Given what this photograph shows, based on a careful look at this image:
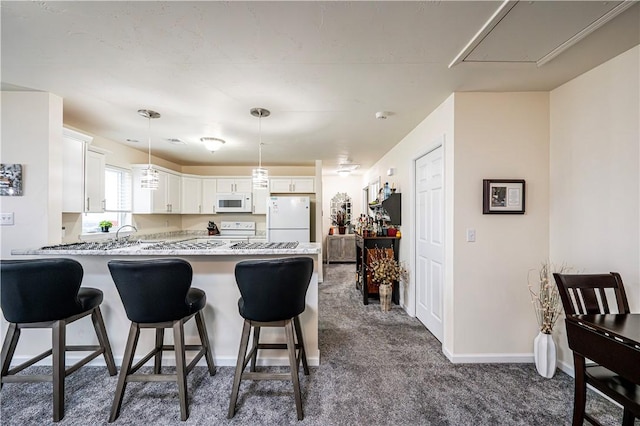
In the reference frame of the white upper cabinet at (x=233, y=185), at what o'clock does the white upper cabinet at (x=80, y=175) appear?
the white upper cabinet at (x=80, y=175) is roughly at 1 o'clock from the white upper cabinet at (x=233, y=185).

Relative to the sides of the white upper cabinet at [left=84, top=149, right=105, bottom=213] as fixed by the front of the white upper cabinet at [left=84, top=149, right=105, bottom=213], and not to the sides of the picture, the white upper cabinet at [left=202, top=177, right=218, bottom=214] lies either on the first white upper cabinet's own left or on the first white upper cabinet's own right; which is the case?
on the first white upper cabinet's own left

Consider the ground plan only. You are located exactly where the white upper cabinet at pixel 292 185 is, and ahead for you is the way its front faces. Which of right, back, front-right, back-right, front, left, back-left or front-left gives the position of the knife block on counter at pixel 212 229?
right

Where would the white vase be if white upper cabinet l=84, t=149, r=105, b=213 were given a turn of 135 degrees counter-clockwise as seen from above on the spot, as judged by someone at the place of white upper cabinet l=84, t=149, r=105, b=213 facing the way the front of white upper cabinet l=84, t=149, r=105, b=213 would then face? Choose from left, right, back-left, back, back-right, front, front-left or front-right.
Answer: back-right

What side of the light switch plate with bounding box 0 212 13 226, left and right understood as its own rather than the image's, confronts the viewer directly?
front

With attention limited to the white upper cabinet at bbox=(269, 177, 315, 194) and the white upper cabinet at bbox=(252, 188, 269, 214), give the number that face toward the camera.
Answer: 2

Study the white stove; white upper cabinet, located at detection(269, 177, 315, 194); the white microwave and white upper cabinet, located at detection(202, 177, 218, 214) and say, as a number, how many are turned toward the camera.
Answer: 4

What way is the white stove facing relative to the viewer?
toward the camera

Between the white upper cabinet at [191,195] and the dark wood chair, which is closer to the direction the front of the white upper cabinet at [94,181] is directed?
the dark wood chair

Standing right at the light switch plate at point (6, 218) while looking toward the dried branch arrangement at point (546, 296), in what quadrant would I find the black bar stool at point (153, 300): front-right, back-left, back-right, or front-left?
front-right

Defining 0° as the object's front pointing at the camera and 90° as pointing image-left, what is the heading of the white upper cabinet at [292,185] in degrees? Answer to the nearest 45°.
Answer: approximately 0°

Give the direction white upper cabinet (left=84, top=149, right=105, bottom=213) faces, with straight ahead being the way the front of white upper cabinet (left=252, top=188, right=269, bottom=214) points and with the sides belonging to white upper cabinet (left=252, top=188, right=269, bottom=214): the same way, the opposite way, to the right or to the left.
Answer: to the left

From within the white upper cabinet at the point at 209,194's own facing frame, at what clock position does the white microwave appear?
The white microwave is roughly at 10 o'clock from the white upper cabinet.

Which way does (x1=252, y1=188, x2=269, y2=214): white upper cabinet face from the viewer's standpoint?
toward the camera

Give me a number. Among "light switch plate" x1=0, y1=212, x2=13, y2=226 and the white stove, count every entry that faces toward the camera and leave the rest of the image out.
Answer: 2

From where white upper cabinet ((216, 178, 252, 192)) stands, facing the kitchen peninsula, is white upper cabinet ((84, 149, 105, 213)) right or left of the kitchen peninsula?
right

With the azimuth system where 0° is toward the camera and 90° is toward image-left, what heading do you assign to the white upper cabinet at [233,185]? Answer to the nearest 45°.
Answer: approximately 0°

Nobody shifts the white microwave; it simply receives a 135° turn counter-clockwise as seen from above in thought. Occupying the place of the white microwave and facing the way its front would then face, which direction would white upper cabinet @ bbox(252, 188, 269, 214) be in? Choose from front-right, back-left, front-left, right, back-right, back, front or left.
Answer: front-right
